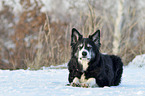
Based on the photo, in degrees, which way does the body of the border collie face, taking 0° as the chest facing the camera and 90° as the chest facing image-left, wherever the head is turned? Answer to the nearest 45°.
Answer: approximately 45°
